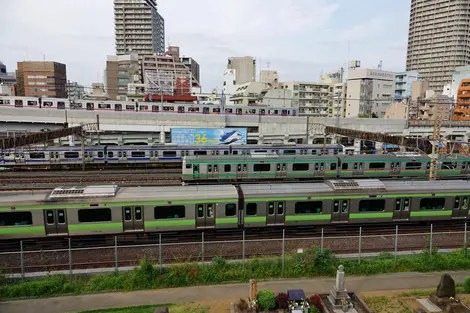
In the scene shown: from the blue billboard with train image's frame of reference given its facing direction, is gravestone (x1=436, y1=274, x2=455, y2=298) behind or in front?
in front

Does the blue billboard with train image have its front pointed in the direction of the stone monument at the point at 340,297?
yes

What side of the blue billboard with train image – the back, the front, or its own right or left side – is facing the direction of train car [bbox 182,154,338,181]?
front

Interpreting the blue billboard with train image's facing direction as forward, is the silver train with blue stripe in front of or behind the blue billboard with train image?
in front

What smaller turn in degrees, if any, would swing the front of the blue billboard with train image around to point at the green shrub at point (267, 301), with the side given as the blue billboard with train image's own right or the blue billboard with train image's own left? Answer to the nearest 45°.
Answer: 0° — it already faces it

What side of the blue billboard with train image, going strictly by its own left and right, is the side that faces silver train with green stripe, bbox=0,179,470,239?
front

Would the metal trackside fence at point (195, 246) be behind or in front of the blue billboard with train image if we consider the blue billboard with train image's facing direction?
in front

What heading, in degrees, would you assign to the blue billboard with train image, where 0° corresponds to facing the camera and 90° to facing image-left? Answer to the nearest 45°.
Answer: approximately 0°
